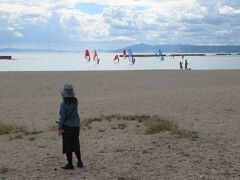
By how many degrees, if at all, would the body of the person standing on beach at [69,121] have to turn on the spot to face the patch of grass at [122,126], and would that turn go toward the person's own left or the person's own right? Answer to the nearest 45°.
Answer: approximately 45° to the person's own right

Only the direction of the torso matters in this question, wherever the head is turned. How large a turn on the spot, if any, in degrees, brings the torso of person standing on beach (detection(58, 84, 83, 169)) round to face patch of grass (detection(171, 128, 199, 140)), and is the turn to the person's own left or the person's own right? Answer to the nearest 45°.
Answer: approximately 90° to the person's own right

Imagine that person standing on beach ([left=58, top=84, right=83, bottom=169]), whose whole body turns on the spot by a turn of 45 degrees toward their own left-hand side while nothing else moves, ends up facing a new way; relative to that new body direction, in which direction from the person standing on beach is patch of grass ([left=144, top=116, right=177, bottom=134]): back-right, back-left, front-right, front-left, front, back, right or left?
back-right

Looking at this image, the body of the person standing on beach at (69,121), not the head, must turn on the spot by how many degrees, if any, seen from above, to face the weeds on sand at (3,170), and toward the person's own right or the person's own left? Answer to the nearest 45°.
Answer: approximately 45° to the person's own left

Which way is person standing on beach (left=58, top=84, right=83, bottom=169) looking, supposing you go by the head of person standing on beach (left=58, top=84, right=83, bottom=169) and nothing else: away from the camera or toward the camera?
away from the camera

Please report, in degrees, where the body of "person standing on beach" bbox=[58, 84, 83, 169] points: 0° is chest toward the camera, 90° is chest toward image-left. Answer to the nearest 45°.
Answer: approximately 135°
